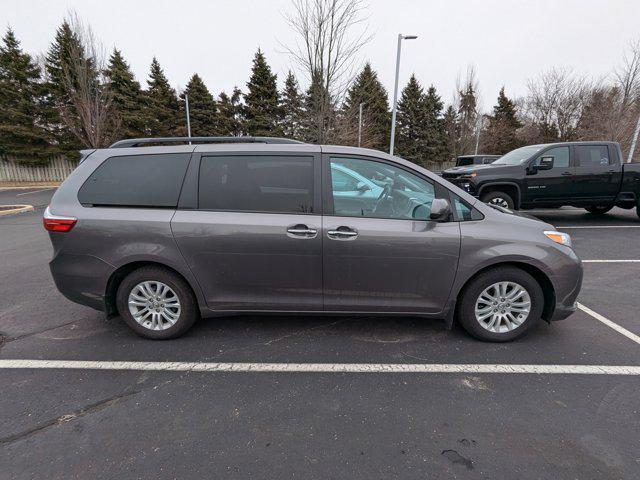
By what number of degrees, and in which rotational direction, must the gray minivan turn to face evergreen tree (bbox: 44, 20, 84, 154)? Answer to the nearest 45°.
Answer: approximately 135° to its left

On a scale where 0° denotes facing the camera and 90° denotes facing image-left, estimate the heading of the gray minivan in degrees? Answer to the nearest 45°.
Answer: approximately 270°

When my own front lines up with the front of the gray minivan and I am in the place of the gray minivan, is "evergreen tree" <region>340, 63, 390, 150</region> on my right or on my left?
on my left

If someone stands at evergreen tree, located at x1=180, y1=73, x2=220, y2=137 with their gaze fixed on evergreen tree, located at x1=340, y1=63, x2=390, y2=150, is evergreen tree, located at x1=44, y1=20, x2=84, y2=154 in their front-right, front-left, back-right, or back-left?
back-right

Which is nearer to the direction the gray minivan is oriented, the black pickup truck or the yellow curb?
the black pickup truck

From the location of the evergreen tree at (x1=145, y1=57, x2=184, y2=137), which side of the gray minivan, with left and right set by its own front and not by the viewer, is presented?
left

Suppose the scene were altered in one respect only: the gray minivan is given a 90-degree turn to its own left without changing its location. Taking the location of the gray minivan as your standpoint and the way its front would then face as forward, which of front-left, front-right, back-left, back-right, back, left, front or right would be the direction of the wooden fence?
front-left

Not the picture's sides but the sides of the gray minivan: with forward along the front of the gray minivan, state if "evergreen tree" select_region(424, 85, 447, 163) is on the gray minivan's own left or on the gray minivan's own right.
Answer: on the gray minivan's own left

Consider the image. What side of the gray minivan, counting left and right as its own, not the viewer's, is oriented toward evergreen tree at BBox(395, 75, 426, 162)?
left

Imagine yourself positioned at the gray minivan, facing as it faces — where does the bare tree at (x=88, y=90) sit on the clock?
The bare tree is roughly at 8 o'clock from the gray minivan.

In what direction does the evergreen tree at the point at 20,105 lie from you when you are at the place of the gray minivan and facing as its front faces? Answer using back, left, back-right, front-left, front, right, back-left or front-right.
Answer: back-left

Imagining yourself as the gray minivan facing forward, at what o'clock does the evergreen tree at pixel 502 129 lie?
The evergreen tree is roughly at 10 o'clock from the gray minivan.
